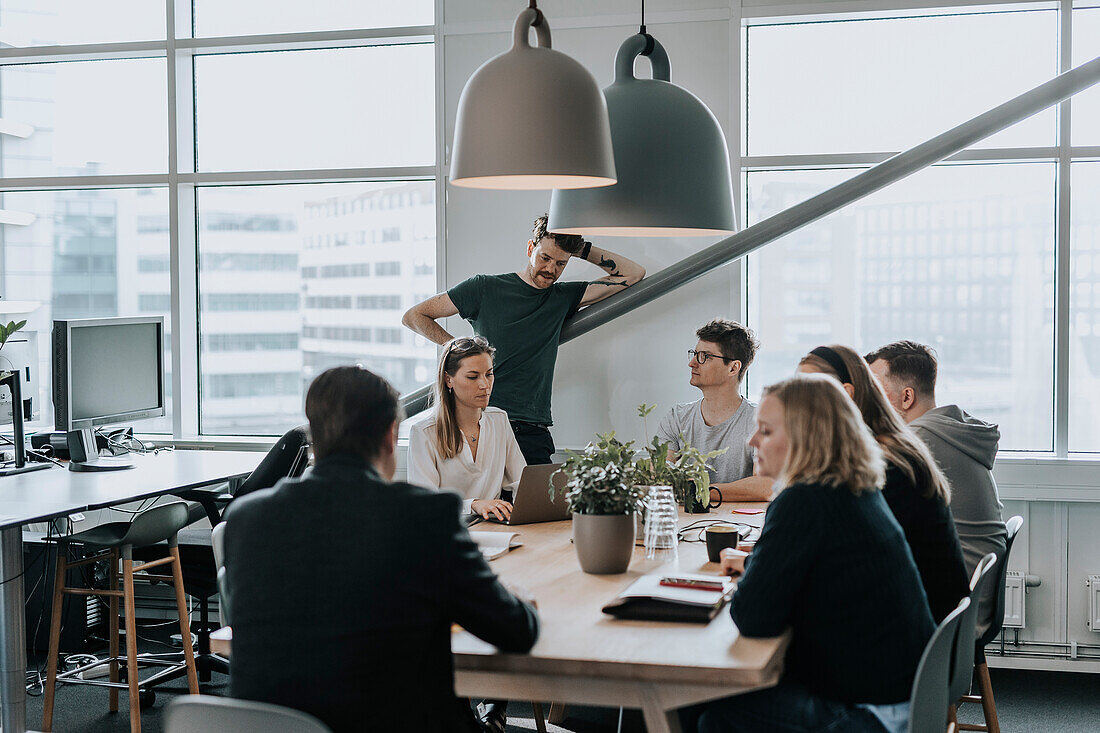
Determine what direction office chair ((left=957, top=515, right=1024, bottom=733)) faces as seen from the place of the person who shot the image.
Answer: facing to the left of the viewer

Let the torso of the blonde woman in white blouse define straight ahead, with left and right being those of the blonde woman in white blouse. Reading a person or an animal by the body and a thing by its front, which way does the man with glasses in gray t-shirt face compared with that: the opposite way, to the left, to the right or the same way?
to the right

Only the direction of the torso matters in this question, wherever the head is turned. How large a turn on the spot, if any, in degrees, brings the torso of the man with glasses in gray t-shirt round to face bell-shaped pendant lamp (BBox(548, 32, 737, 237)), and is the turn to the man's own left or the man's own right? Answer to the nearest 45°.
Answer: approximately 45° to the man's own left

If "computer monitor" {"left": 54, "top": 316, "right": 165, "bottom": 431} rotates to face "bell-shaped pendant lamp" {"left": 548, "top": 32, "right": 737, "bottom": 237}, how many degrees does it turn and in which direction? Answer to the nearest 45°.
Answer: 0° — it already faces it

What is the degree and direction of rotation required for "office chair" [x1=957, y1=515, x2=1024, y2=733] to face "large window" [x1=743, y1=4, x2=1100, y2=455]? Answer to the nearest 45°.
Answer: approximately 90° to its right

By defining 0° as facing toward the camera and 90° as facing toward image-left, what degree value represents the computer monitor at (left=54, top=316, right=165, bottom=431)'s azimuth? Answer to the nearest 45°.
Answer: approximately 315°

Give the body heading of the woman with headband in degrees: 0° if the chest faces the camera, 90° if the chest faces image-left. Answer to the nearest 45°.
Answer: approximately 90°

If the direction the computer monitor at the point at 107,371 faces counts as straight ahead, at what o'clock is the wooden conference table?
The wooden conference table is roughly at 1 o'clock from the computer monitor.

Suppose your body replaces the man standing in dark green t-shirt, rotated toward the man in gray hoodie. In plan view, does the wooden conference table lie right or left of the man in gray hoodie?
right

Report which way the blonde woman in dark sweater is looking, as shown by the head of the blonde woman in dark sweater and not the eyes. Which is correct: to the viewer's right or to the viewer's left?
to the viewer's left

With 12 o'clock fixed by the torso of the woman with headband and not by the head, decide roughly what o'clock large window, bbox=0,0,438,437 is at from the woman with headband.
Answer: The large window is roughly at 1 o'clock from the woman with headband.

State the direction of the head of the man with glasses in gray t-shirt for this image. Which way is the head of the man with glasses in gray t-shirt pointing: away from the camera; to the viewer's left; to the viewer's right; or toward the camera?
to the viewer's left

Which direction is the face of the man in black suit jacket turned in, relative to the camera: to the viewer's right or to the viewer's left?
to the viewer's right
